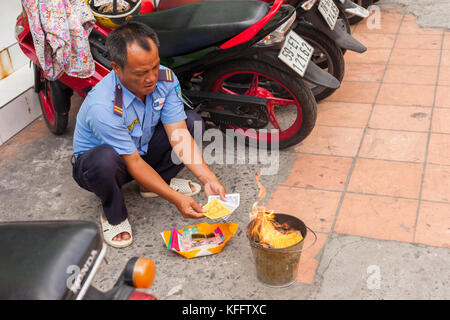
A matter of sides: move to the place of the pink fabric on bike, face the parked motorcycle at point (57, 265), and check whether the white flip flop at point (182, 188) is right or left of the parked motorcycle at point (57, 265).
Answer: left

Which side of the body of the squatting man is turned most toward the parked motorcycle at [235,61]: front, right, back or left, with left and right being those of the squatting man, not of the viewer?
left

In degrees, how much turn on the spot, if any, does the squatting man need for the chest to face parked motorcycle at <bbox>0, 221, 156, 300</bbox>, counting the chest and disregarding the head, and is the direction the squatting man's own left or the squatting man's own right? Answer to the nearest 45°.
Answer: approximately 45° to the squatting man's own right

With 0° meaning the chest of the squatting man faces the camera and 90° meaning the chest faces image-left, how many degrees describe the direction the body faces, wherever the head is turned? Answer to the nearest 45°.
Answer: approximately 315°

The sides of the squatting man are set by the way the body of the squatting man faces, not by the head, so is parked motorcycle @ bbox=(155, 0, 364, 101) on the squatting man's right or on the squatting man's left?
on the squatting man's left

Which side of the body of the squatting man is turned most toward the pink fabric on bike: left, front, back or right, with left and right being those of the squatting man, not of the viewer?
back
